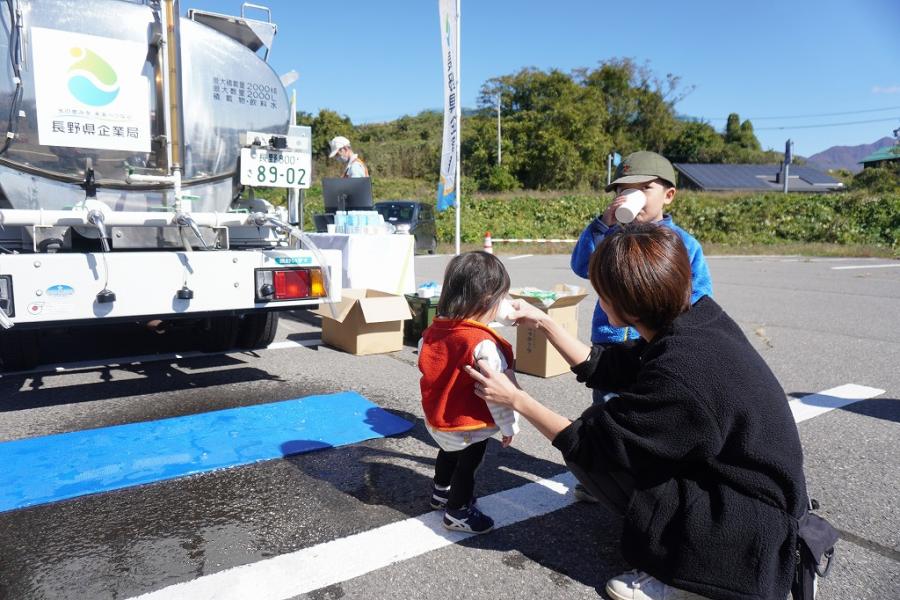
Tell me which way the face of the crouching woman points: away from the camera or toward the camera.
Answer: away from the camera

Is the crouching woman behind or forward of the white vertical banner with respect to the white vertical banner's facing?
forward

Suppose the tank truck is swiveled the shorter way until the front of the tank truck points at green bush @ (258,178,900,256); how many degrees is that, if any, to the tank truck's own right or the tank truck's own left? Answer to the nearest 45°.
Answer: approximately 45° to the tank truck's own right

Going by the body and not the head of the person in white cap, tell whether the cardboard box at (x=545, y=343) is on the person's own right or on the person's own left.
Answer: on the person's own left

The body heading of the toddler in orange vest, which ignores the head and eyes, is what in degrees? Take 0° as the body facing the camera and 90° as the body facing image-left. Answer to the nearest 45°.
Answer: approximately 225°

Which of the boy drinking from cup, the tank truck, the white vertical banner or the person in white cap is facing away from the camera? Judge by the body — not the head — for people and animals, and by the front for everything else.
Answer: the tank truck

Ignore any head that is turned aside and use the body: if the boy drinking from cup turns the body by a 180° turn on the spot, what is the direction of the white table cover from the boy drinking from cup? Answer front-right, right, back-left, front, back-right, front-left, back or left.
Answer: left

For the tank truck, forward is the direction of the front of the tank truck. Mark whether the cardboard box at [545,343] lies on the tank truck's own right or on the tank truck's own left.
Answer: on the tank truck's own right

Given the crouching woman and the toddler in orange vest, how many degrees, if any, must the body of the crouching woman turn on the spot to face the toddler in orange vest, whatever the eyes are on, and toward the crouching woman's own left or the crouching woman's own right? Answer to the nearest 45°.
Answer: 0° — they already face them

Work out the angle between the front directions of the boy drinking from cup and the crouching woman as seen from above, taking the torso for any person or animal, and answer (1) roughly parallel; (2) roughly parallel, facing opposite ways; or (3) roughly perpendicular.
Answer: roughly perpendicular

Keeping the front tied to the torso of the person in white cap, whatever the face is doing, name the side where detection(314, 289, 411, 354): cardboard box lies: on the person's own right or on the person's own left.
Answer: on the person's own left

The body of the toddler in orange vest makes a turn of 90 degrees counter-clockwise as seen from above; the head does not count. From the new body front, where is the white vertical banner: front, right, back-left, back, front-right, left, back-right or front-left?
front-right

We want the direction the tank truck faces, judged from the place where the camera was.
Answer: facing away from the viewer

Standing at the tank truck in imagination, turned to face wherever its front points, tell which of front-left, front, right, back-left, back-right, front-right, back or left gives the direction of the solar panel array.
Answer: front-right

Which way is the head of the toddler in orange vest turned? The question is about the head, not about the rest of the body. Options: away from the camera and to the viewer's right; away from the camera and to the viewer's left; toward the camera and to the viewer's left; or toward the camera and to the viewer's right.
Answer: away from the camera and to the viewer's right
